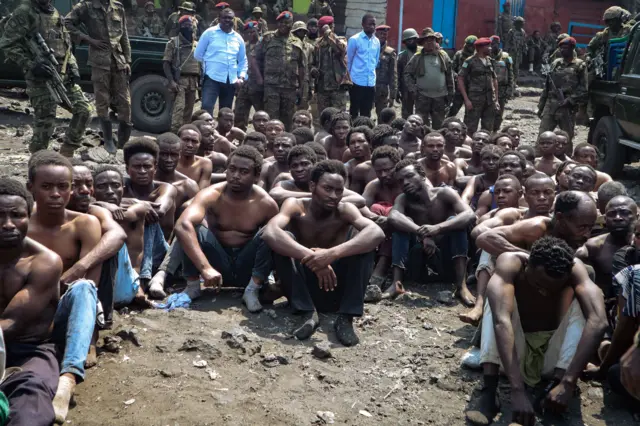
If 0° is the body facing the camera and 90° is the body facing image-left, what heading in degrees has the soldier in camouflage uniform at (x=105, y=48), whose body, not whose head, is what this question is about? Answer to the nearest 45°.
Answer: approximately 0°

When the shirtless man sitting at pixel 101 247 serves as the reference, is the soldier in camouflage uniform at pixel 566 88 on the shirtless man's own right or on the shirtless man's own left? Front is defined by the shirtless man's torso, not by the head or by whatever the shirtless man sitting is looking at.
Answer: on the shirtless man's own left

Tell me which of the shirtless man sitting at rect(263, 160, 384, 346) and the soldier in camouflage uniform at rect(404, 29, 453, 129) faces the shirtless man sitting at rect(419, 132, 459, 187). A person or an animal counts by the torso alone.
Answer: the soldier in camouflage uniform

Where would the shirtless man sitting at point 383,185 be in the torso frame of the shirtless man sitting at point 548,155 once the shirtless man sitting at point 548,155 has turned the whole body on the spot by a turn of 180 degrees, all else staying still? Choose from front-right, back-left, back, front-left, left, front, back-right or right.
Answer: back-left

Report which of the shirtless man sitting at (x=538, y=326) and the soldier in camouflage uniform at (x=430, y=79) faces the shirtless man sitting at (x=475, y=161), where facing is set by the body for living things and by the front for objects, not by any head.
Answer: the soldier in camouflage uniform

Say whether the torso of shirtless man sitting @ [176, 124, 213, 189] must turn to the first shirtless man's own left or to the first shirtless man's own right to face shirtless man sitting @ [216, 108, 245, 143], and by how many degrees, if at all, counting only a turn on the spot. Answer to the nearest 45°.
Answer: approximately 180°

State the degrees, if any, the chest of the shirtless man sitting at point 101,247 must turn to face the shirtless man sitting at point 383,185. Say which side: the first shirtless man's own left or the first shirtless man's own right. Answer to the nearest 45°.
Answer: approximately 90° to the first shirtless man's own left

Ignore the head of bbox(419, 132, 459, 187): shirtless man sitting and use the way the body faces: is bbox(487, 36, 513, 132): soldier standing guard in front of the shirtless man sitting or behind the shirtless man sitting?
behind
